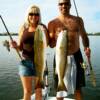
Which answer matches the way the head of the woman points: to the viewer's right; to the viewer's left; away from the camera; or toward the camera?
toward the camera

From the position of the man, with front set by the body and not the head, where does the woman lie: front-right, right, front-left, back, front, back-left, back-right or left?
right

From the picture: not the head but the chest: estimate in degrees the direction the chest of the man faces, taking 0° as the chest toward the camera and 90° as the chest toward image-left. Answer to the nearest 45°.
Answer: approximately 0°
